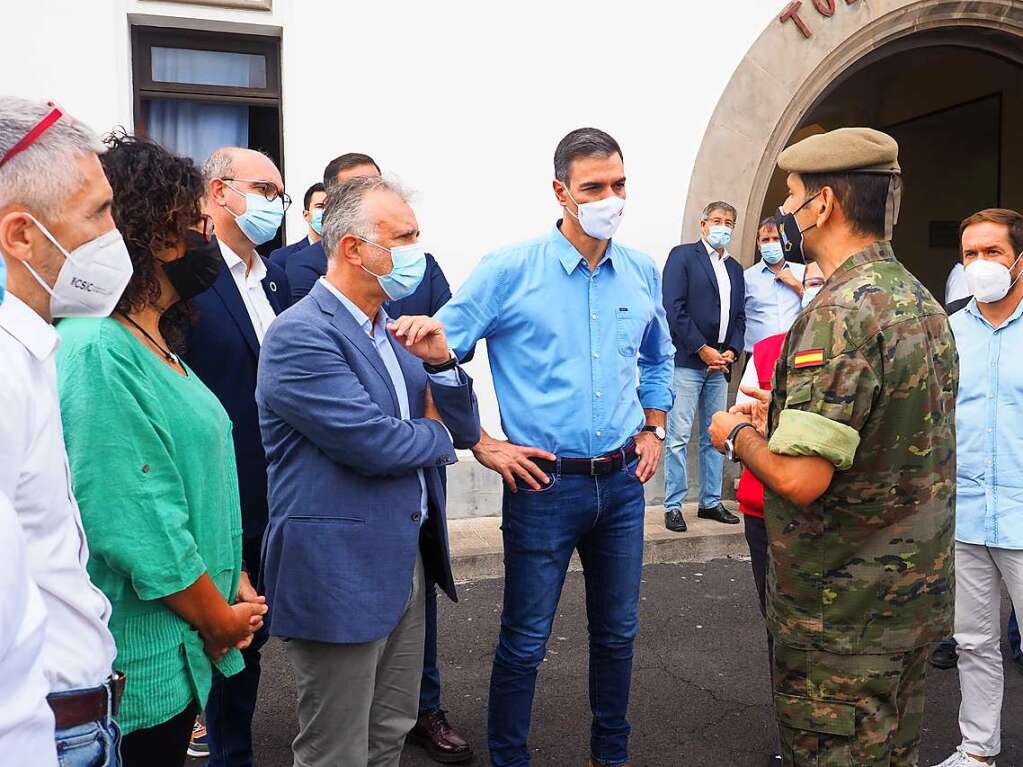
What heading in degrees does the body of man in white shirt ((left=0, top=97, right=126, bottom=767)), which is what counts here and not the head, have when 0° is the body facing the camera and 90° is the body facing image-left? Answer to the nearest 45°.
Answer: approximately 270°

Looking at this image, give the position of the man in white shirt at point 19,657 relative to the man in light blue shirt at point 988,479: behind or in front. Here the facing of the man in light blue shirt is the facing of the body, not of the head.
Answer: in front

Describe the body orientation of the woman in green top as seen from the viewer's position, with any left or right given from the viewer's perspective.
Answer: facing to the right of the viewer

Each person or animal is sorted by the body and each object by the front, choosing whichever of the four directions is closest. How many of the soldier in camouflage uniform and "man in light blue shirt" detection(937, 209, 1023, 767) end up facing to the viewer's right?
0

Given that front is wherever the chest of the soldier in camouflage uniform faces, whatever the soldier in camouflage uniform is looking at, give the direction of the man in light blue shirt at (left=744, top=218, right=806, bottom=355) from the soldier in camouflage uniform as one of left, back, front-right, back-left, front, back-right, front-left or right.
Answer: front-right

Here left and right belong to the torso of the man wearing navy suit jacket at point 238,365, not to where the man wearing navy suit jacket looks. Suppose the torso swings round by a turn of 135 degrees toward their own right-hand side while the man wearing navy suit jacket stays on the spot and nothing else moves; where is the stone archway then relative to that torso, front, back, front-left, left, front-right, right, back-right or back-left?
back-right

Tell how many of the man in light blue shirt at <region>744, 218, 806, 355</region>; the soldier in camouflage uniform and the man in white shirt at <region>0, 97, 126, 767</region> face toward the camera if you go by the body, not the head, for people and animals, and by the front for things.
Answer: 1

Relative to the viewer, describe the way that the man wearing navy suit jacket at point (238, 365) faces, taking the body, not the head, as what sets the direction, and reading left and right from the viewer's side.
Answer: facing the viewer and to the right of the viewer

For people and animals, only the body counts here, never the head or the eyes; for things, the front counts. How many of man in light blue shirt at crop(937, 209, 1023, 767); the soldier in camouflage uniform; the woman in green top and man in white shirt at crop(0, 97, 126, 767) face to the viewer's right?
2

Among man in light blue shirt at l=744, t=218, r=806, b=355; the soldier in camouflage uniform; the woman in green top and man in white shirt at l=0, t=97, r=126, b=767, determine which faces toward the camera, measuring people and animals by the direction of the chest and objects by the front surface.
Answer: the man in light blue shirt

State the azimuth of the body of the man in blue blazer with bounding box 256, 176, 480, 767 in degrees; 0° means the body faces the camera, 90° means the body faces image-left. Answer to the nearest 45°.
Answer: approximately 315°

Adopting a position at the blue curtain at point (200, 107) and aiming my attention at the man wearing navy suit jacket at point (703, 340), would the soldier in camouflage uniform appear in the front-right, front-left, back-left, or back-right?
front-right

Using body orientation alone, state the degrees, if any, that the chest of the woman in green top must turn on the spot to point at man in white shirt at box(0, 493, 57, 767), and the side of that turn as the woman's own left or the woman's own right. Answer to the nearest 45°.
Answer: approximately 90° to the woman's own right

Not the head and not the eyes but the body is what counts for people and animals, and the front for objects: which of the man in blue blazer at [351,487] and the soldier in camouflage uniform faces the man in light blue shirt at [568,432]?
the soldier in camouflage uniform
